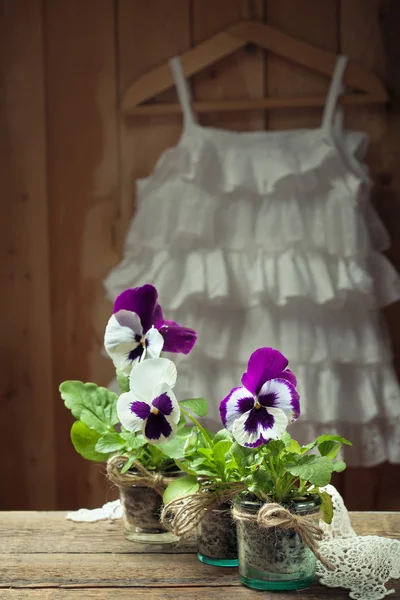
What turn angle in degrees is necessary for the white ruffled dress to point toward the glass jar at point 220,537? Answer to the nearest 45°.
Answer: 0° — it already faces it

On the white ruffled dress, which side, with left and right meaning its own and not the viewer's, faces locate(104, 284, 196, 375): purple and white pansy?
front

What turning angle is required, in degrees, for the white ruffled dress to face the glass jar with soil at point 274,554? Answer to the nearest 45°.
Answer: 0° — it already faces it

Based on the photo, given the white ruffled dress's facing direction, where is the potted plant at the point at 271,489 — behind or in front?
in front

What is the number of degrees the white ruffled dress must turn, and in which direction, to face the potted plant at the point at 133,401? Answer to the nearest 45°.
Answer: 0° — it already faces it

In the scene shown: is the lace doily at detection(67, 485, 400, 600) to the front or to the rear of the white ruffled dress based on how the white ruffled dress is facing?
to the front

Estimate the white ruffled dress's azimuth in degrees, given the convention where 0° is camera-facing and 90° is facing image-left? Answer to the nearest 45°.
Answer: approximately 0°

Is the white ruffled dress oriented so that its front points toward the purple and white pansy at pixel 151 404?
yes
